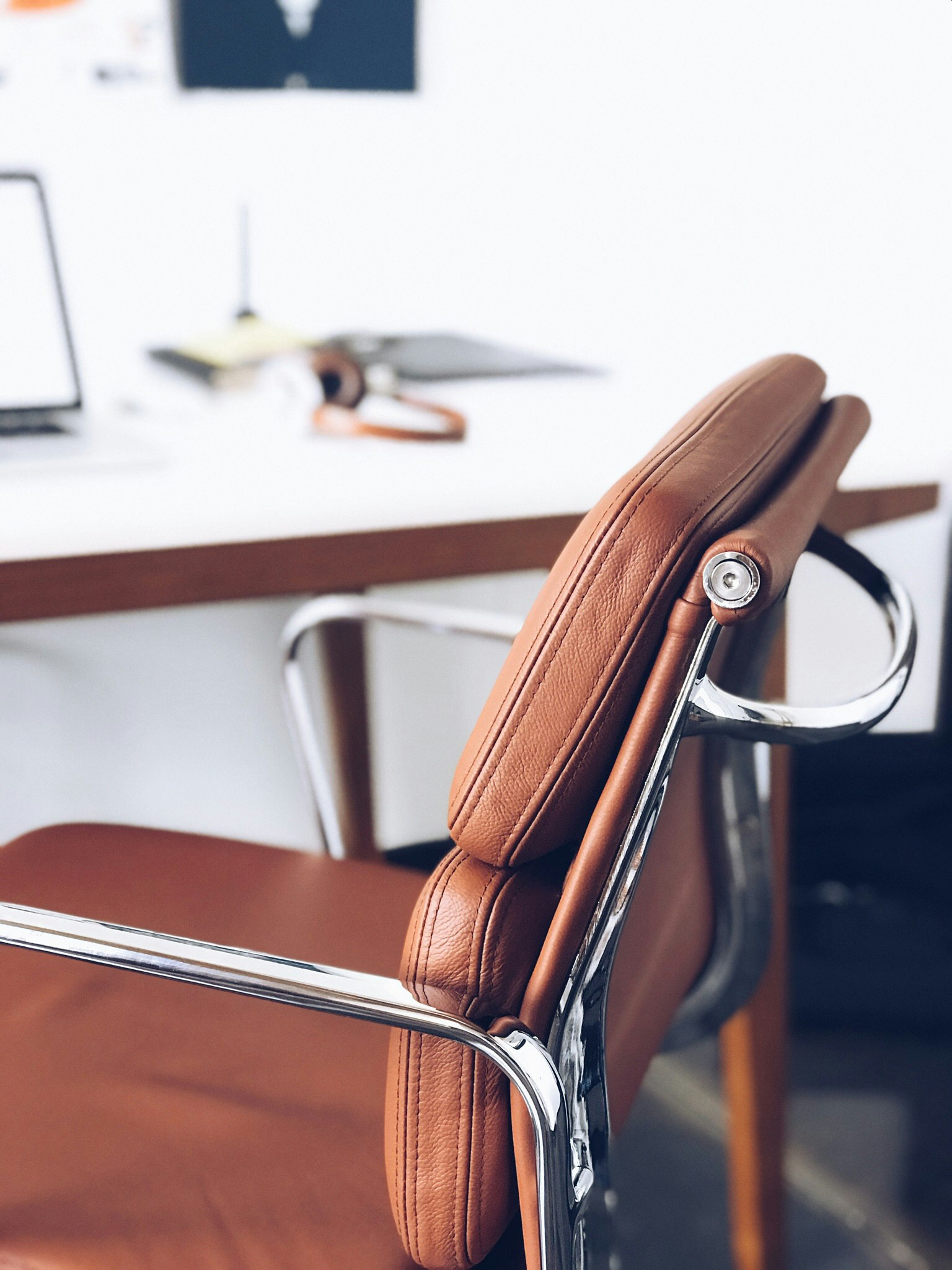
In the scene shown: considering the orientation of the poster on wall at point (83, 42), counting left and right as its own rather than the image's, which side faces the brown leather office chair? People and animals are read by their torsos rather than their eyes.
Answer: front

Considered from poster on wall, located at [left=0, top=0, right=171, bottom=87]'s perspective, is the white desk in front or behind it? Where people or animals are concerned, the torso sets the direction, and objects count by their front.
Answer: in front

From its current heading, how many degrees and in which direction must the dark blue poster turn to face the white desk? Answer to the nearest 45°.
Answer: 0° — it already faces it

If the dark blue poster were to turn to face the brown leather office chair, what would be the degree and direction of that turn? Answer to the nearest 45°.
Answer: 0° — it already faces it

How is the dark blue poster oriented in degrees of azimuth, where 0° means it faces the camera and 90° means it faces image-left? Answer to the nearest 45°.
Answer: approximately 0°

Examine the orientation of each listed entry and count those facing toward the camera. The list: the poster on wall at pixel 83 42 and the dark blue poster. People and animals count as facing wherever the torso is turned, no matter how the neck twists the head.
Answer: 2

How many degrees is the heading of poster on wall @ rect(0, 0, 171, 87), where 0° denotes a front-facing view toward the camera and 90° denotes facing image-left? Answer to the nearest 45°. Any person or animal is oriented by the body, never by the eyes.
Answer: approximately 0°

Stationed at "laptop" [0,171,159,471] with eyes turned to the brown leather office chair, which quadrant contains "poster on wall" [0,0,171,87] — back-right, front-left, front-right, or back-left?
back-left
